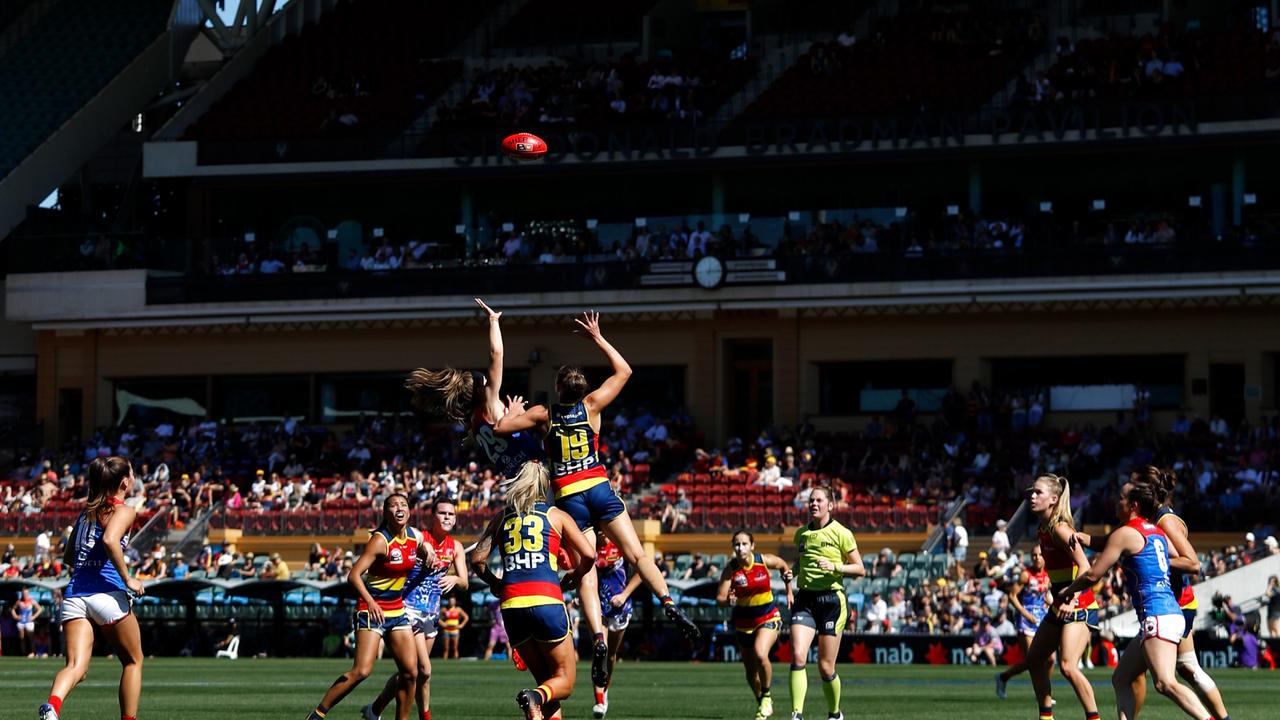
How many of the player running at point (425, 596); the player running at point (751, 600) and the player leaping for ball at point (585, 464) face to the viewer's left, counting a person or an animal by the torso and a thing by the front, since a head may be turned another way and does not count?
0

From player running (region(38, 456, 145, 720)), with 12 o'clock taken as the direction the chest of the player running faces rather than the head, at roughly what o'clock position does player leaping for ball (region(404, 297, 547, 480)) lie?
The player leaping for ball is roughly at 2 o'clock from the player running.

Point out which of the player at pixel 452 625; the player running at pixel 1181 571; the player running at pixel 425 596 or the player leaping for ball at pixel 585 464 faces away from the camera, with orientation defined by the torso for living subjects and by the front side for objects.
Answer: the player leaping for ball

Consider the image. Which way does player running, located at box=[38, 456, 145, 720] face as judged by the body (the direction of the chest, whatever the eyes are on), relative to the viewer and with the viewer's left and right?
facing away from the viewer and to the right of the viewer

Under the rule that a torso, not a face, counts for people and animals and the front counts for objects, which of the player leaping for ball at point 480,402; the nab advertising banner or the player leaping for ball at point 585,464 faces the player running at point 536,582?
the nab advertising banner

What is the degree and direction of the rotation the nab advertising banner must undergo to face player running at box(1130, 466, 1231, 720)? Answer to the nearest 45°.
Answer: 0° — it already faces them

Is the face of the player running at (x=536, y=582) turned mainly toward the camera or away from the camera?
away from the camera

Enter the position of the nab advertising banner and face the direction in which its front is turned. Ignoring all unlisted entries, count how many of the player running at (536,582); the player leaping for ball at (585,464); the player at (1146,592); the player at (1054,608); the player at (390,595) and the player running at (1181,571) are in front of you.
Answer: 6

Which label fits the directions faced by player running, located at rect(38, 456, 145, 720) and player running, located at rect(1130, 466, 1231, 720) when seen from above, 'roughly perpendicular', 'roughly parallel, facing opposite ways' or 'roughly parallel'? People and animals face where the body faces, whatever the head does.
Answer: roughly perpendicular

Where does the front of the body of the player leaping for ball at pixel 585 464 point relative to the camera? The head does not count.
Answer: away from the camera

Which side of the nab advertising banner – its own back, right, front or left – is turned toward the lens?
front

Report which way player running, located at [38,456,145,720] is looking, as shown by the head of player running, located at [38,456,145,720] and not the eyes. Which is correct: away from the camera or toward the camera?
away from the camera

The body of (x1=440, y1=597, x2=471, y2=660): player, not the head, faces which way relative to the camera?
toward the camera

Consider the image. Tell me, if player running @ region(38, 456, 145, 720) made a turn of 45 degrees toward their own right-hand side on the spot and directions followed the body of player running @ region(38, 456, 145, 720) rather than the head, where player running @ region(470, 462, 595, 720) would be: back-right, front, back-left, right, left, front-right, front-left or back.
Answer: front-right

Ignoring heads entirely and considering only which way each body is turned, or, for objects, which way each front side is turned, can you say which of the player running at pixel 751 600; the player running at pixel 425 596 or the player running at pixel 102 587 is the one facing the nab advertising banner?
the player running at pixel 102 587
